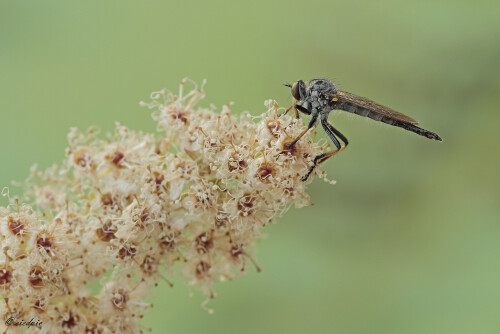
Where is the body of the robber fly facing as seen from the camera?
to the viewer's left
